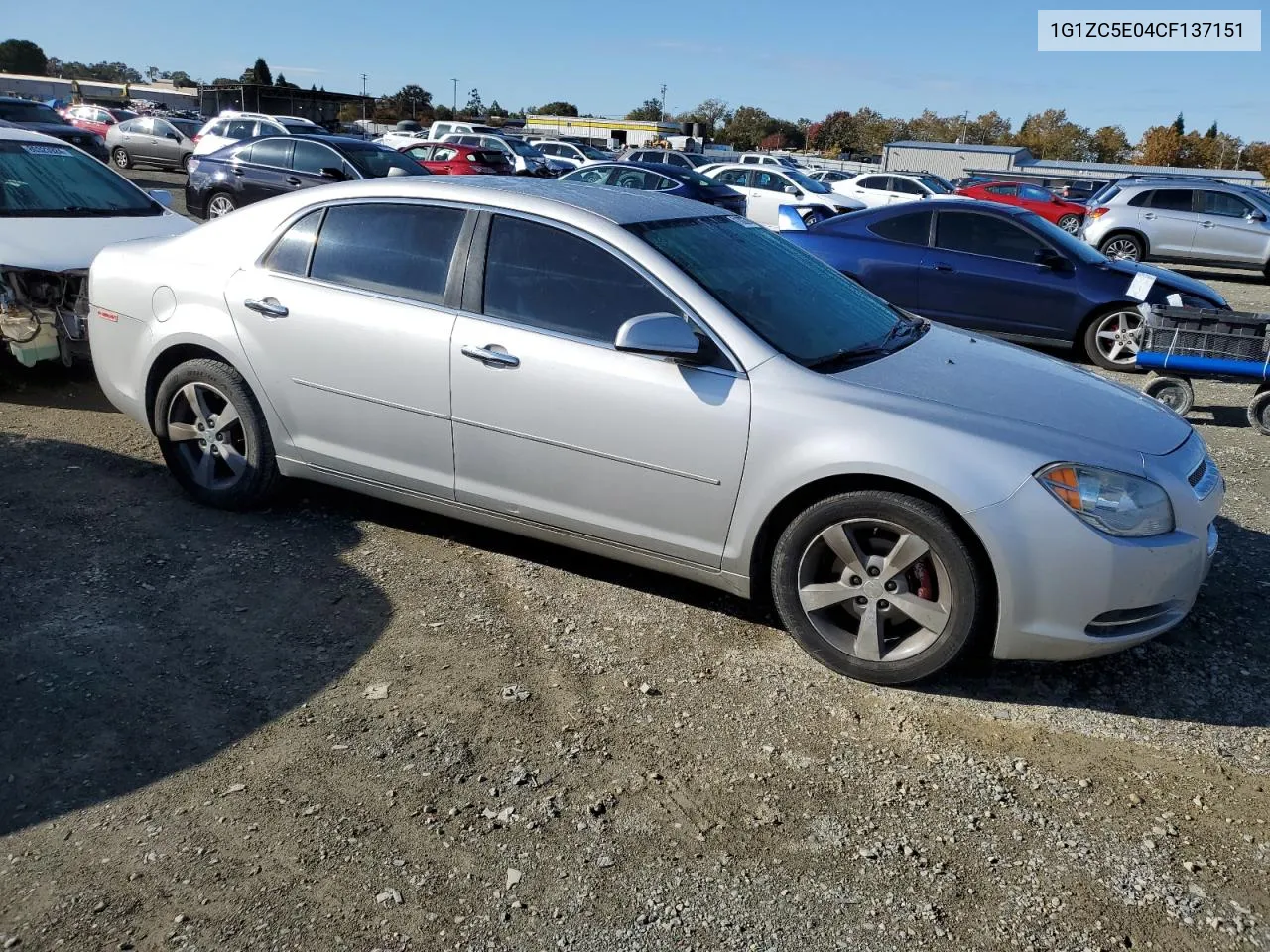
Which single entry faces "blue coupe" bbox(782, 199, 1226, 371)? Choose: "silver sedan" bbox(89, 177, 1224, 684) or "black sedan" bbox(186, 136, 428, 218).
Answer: the black sedan

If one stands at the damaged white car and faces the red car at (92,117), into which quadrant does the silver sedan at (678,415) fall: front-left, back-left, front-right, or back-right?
back-right

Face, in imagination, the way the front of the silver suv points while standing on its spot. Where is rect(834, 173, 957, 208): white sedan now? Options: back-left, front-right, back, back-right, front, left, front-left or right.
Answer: back-left

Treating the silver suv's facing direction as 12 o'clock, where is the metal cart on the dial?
The metal cart is roughly at 3 o'clock from the silver suv.

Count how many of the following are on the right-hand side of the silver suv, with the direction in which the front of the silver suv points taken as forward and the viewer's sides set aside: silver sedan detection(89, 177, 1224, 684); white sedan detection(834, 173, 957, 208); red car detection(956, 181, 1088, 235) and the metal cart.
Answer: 2

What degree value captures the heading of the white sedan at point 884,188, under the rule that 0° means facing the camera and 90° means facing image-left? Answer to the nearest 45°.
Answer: approximately 315°

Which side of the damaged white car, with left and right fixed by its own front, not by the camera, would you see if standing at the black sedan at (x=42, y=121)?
back

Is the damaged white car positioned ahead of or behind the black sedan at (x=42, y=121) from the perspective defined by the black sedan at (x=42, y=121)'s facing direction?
ahead

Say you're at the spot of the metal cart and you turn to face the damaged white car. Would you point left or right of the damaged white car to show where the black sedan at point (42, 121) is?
right

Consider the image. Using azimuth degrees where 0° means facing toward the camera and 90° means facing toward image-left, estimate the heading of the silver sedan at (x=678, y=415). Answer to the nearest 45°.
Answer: approximately 315°

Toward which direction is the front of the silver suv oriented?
to the viewer's right

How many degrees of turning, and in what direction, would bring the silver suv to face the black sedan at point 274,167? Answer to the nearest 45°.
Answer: approximately 135° to its right
